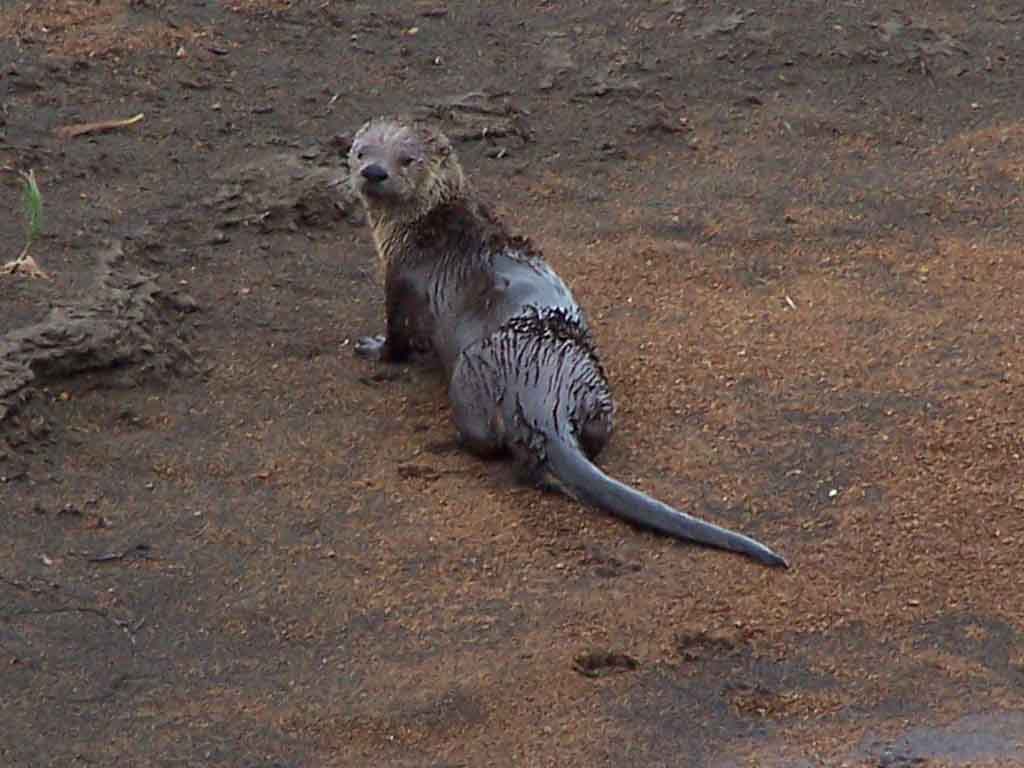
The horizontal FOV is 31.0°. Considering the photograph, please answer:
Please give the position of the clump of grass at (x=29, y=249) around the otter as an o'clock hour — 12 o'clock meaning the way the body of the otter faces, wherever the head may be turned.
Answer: The clump of grass is roughly at 11 o'clock from the otter.

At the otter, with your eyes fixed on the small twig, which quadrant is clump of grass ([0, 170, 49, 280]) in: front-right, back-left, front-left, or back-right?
front-left

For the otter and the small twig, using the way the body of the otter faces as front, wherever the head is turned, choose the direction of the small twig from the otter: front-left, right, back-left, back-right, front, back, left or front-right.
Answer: front

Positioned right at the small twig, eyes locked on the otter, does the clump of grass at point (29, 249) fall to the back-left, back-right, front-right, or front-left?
front-right

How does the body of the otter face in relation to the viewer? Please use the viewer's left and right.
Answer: facing away from the viewer and to the left of the viewer

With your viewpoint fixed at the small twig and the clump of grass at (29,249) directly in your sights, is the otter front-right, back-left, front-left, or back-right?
front-left
